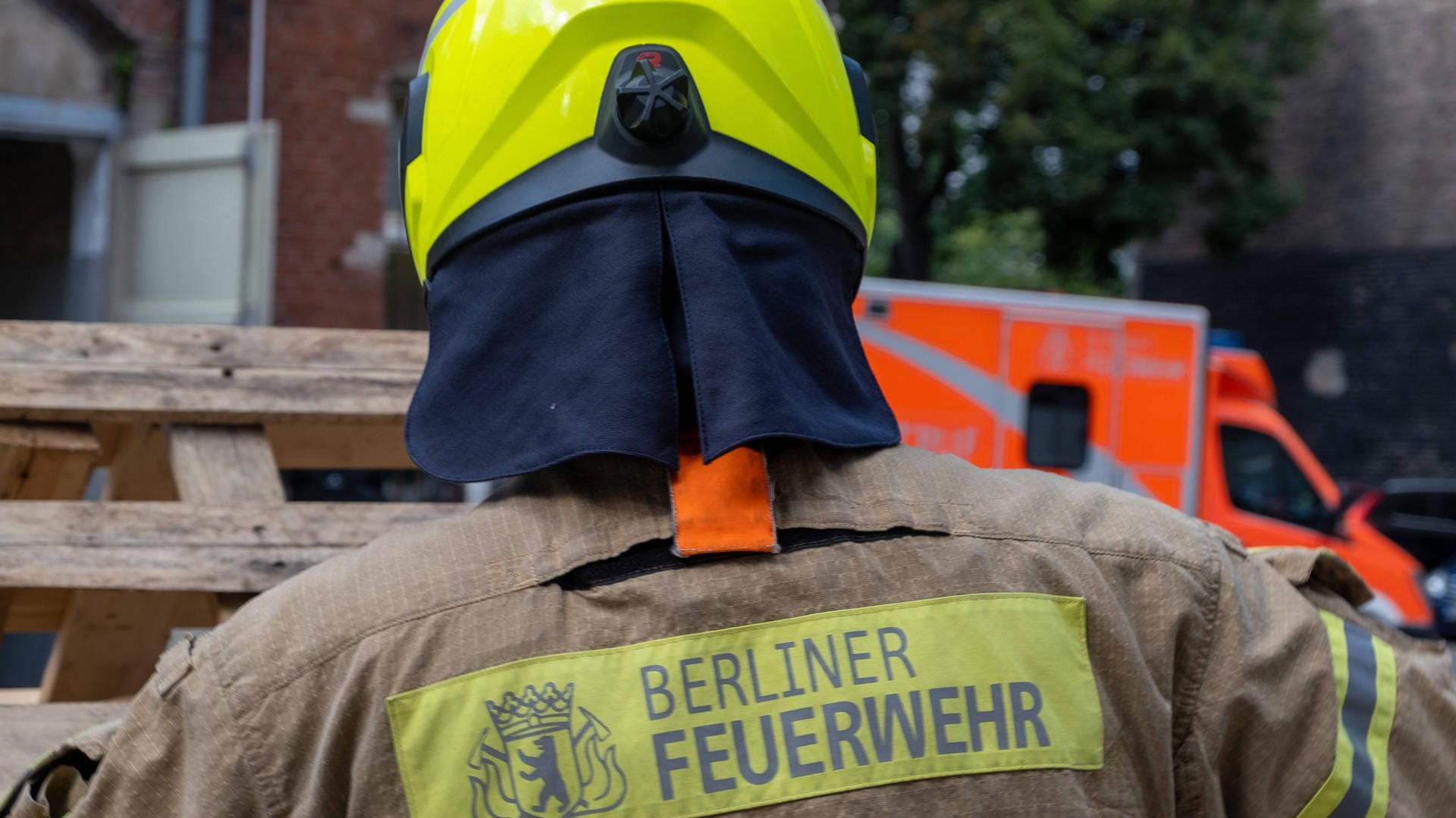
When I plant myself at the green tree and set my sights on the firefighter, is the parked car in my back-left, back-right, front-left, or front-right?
front-left

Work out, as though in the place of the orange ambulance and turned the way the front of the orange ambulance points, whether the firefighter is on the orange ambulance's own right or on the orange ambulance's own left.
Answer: on the orange ambulance's own right

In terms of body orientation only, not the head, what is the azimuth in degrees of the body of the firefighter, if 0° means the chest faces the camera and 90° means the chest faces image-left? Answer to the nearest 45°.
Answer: approximately 180°

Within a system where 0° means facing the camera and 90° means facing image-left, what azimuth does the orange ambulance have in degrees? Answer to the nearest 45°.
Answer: approximately 270°

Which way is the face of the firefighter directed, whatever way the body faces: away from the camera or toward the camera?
away from the camera

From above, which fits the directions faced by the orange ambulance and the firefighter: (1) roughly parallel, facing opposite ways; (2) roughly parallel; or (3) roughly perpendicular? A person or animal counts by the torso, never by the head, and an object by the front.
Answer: roughly perpendicular

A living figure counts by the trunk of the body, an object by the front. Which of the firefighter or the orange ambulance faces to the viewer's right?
the orange ambulance

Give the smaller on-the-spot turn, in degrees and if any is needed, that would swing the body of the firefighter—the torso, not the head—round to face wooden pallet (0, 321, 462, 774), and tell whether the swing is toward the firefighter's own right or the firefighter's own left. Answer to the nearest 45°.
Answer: approximately 45° to the firefighter's own left

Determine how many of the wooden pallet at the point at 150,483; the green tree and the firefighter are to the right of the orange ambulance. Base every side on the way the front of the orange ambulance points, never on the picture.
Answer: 2

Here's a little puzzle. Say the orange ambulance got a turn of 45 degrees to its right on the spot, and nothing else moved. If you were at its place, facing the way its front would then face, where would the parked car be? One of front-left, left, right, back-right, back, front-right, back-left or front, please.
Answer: left

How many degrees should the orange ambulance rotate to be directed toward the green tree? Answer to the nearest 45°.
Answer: approximately 90° to its left

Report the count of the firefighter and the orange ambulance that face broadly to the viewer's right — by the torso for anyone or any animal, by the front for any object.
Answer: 1
